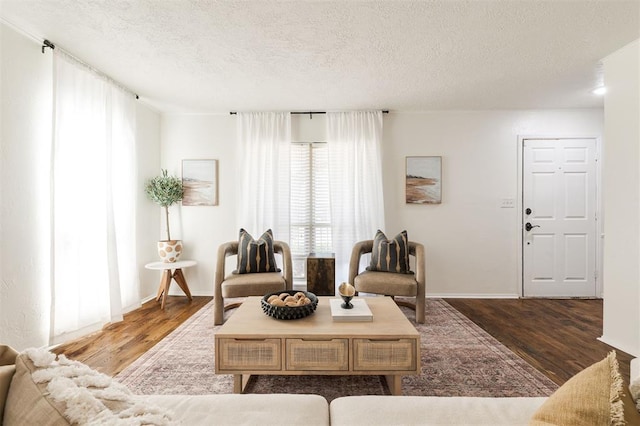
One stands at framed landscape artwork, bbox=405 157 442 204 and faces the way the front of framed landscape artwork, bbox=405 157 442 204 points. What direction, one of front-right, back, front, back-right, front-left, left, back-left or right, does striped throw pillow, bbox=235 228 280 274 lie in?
front-right

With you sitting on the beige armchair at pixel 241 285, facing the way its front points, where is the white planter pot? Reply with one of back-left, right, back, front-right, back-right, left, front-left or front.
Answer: back-right

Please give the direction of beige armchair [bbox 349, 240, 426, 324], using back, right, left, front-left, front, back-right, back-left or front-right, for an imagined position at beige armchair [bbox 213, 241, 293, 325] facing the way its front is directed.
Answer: left

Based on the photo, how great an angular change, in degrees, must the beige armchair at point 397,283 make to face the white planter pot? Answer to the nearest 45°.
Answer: approximately 90° to its right

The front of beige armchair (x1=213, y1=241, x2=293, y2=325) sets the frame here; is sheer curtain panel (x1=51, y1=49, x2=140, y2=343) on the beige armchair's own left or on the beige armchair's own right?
on the beige armchair's own right

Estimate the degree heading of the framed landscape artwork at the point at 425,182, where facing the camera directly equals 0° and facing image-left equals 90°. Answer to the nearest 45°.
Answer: approximately 0°

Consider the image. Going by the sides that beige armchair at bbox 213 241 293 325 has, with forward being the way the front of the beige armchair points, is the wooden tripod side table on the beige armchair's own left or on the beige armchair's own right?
on the beige armchair's own right

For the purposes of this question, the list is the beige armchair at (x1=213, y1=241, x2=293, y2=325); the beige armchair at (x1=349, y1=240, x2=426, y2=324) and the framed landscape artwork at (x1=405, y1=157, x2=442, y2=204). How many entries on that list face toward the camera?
3

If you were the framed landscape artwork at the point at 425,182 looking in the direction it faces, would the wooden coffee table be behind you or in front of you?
in front

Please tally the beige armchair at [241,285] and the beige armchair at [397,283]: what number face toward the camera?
2

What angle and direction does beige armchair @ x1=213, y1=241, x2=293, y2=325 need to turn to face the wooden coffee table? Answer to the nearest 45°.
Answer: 0° — it already faces it

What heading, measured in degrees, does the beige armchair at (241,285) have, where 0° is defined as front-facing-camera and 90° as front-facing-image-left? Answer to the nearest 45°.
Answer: approximately 0°
